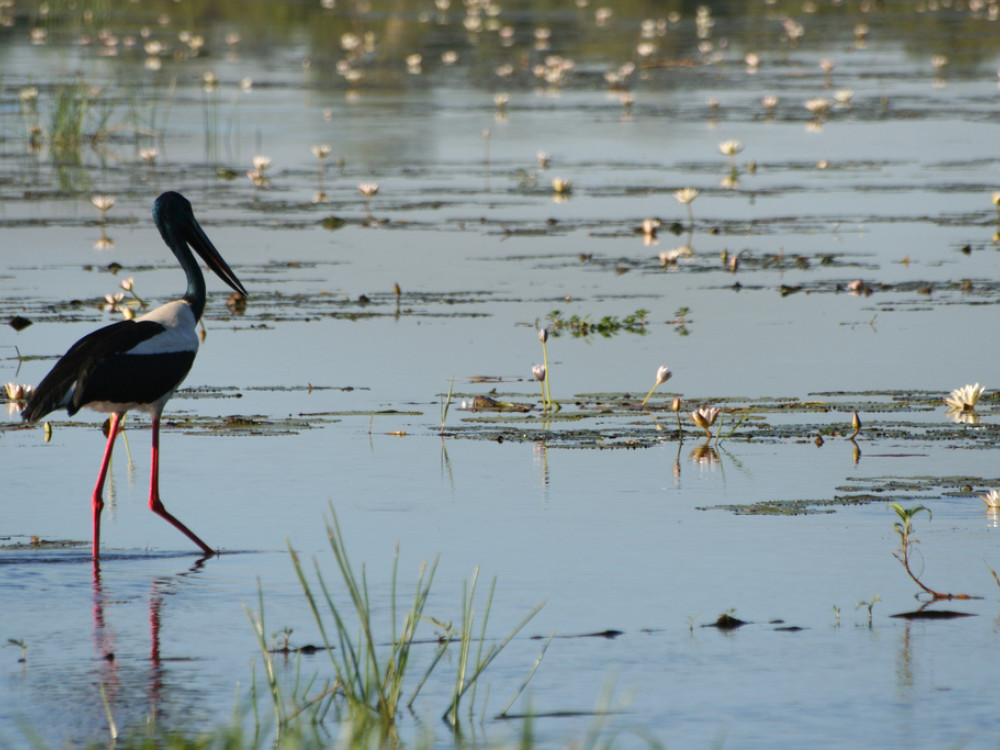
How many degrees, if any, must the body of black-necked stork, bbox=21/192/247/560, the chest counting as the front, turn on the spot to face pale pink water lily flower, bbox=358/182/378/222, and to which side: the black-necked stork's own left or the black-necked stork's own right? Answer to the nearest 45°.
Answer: approximately 90° to the black-necked stork's own left

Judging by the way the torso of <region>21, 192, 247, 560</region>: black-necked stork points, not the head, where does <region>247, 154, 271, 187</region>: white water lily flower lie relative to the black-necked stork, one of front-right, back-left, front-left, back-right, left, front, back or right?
left

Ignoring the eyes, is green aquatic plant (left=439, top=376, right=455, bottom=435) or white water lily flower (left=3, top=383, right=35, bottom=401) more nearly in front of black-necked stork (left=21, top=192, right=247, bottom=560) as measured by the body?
the green aquatic plant

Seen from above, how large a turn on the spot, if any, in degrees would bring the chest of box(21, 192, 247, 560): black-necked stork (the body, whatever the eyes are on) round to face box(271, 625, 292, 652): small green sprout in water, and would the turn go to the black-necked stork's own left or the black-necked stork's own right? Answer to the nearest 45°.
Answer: approximately 90° to the black-necked stork's own right

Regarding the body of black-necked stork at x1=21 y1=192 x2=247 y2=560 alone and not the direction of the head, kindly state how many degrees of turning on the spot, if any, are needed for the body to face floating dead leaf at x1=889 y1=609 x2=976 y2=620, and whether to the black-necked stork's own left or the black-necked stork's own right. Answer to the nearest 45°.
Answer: approximately 45° to the black-necked stork's own right

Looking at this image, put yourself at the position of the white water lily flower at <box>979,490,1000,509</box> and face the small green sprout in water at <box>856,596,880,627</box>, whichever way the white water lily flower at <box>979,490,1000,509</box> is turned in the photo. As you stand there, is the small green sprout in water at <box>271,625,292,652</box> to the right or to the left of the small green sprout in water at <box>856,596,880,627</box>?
right

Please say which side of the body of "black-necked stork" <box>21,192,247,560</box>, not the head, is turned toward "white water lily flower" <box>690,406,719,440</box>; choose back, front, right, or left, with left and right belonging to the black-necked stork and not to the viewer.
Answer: front

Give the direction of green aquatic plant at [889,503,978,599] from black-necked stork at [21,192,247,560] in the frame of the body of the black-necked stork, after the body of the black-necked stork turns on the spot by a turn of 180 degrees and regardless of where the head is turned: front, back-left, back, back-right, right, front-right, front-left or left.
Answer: back-left

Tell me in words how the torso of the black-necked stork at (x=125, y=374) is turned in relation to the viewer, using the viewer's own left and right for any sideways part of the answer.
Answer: facing to the right of the viewer

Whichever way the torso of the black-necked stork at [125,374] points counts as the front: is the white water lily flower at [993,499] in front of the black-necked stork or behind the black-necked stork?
in front

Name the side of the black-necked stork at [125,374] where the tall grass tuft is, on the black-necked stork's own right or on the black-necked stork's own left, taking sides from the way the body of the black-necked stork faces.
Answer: on the black-necked stork's own right

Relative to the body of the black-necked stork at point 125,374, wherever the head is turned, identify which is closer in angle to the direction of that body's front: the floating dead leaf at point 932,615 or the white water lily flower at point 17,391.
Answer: the floating dead leaf

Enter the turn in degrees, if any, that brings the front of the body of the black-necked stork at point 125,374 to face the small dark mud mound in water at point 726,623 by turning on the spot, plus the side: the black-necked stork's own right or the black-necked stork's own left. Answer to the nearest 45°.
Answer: approximately 45° to the black-necked stork's own right
